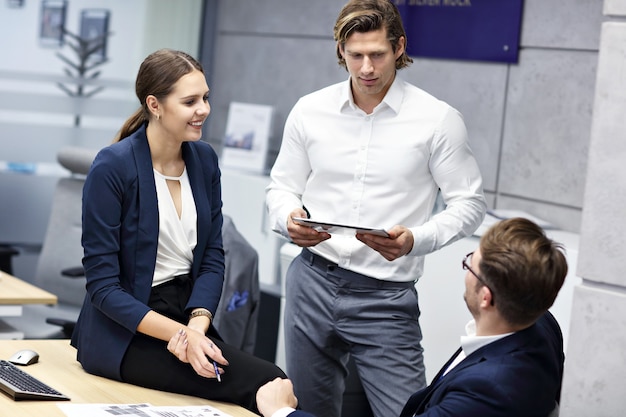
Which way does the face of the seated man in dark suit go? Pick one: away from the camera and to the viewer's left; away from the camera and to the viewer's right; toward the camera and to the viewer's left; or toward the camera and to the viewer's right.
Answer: away from the camera and to the viewer's left

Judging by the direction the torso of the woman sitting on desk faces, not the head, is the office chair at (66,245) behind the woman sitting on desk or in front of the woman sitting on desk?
behind

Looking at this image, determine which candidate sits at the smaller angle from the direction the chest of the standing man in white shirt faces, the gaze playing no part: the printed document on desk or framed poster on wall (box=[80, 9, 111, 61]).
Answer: the printed document on desk

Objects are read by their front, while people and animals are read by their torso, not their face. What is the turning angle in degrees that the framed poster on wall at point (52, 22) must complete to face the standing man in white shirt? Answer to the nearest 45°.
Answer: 0° — it already faces them

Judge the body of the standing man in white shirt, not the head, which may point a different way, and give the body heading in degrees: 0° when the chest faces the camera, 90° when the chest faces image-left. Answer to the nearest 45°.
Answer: approximately 0°

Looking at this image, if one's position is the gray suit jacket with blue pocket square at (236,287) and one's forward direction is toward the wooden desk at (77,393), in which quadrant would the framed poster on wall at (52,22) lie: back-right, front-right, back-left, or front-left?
back-right

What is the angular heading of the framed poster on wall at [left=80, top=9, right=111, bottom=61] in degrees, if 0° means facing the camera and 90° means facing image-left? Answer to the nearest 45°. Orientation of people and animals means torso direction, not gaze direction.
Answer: approximately 0°

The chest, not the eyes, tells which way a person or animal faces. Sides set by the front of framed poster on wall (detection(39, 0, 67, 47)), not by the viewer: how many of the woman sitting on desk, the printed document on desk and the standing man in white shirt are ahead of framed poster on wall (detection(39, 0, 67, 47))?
3
